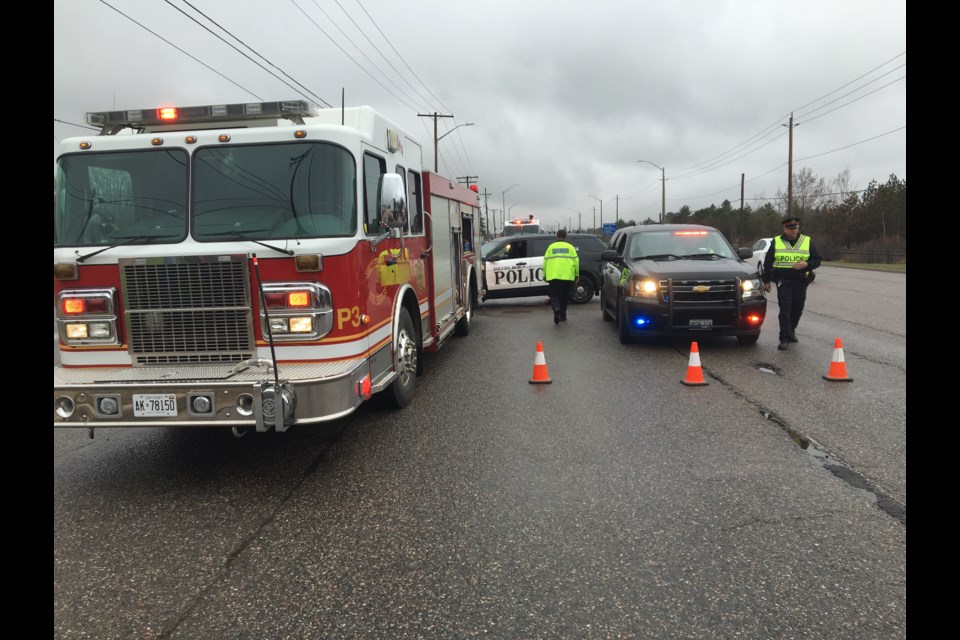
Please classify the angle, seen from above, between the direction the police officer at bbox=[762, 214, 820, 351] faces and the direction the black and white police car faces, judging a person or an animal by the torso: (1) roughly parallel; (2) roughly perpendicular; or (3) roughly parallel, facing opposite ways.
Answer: roughly perpendicular

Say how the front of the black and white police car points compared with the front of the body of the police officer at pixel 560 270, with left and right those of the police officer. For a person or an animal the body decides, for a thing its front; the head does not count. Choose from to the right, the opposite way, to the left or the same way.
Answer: to the left

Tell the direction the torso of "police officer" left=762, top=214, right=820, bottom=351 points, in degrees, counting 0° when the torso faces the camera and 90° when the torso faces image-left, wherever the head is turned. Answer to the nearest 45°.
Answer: approximately 0°
